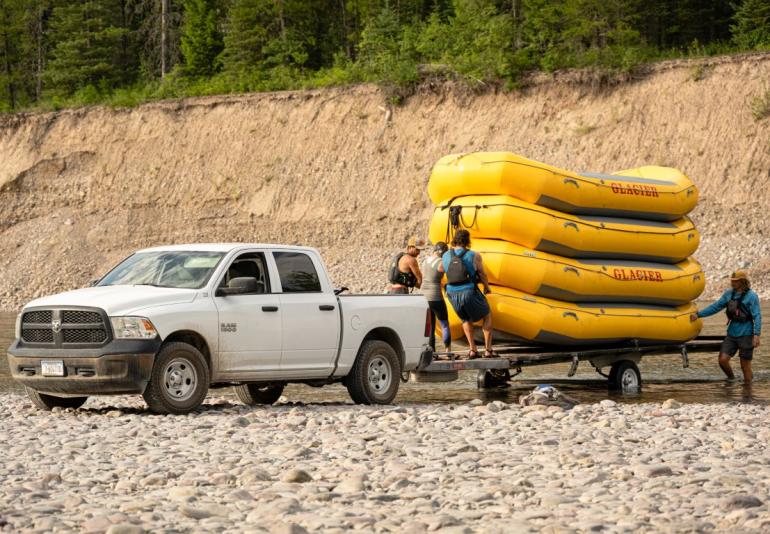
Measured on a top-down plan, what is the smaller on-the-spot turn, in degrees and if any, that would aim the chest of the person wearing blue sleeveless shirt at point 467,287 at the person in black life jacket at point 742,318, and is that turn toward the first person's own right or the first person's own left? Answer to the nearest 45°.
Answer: approximately 45° to the first person's own right

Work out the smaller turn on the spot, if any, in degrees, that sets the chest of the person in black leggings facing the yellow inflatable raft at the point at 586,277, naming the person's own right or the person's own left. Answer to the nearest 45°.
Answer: approximately 45° to the person's own right

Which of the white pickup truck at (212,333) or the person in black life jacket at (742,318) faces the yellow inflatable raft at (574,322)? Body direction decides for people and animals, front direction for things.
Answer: the person in black life jacket

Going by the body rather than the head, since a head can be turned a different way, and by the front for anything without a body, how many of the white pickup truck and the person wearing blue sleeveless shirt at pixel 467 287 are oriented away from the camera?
1

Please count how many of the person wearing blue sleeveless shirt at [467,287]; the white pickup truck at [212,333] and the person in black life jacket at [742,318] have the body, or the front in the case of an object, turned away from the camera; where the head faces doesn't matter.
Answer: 1

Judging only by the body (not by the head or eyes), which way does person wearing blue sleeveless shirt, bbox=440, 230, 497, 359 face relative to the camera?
away from the camera

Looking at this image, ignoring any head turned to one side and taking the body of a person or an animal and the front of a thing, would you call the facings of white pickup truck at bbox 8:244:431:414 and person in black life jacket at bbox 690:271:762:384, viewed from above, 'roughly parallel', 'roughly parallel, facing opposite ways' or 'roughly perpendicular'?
roughly parallel

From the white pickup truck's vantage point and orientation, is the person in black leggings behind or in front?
behind

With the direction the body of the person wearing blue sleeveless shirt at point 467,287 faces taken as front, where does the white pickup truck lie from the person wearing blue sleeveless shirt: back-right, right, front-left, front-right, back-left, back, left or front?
back-left

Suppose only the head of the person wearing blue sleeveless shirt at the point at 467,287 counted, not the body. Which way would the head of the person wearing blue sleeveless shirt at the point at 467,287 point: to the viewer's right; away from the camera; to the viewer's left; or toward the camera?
away from the camera

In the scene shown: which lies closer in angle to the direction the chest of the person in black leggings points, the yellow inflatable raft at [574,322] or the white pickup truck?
the yellow inflatable raft

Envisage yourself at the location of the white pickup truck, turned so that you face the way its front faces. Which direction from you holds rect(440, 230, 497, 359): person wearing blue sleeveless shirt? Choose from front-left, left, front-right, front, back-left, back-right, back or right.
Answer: back

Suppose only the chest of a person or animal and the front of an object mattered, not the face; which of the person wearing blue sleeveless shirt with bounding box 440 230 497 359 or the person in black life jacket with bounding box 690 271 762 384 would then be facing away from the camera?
the person wearing blue sleeveless shirt

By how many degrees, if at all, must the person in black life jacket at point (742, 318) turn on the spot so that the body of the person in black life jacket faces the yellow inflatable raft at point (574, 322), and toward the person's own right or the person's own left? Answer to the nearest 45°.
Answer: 0° — they already face it

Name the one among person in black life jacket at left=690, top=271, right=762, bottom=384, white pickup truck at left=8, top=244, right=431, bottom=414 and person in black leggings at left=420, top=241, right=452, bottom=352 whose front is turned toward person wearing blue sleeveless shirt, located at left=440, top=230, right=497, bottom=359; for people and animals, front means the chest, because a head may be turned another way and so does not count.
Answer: the person in black life jacket

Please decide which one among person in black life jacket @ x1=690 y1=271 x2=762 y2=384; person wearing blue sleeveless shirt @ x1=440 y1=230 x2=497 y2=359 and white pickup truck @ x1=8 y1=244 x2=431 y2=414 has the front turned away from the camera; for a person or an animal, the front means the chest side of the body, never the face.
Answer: the person wearing blue sleeveless shirt

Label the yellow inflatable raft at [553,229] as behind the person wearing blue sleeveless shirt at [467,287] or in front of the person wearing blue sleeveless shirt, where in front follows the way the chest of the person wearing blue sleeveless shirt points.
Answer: in front

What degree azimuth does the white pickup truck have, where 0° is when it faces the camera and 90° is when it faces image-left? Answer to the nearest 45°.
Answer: approximately 45°
